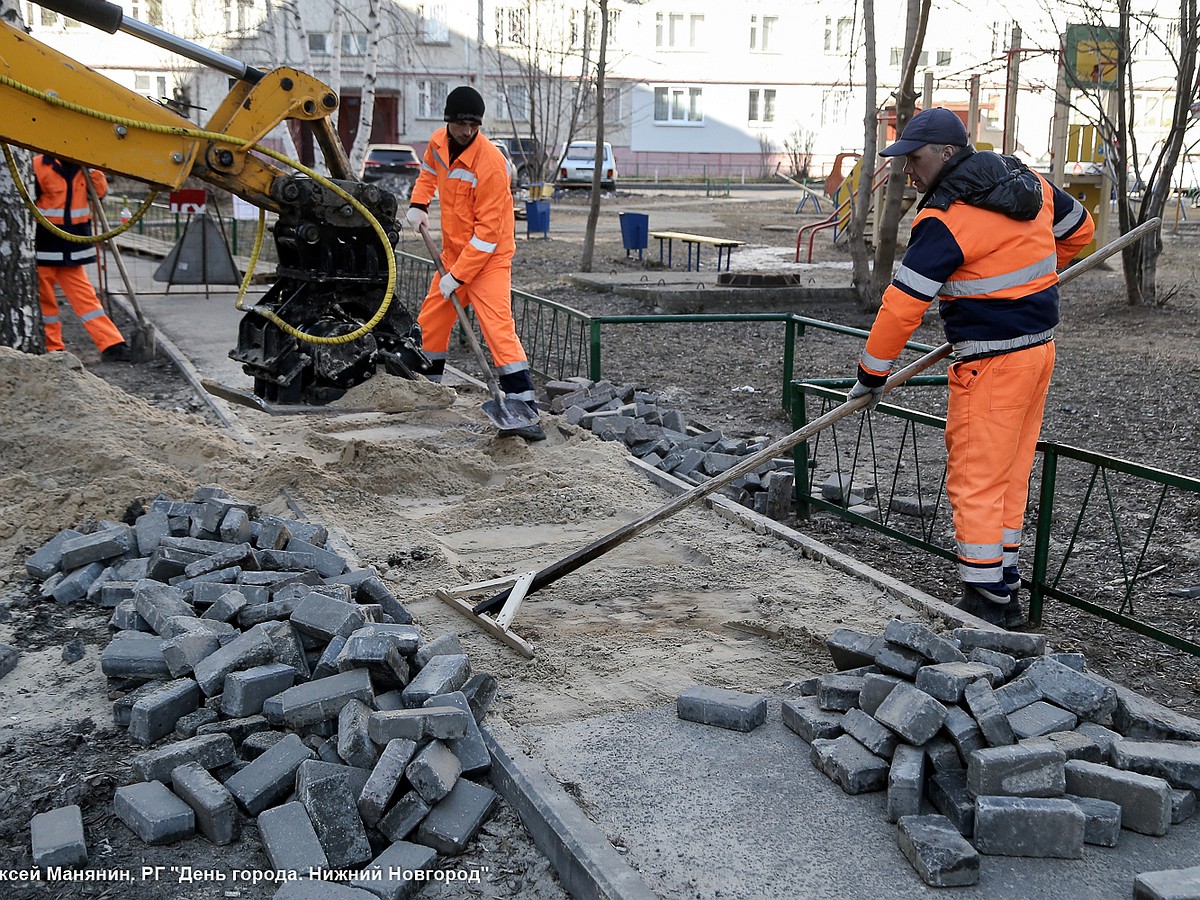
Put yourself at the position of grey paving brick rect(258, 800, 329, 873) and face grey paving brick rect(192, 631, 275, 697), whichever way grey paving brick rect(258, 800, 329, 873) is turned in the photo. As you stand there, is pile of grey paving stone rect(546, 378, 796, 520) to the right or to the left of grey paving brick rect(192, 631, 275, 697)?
right

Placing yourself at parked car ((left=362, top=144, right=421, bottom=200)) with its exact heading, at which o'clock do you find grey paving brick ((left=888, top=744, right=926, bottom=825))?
The grey paving brick is roughly at 6 o'clock from the parked car.

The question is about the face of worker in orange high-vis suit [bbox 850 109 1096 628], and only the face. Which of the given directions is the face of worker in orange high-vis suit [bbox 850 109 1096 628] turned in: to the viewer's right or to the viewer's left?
to the viewer's left

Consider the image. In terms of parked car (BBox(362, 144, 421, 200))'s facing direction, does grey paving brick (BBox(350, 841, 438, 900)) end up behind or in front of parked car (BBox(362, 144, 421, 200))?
behind

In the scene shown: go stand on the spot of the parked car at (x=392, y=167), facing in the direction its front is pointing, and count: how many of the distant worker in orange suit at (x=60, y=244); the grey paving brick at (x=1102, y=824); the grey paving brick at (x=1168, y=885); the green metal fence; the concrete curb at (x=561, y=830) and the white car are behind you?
5
